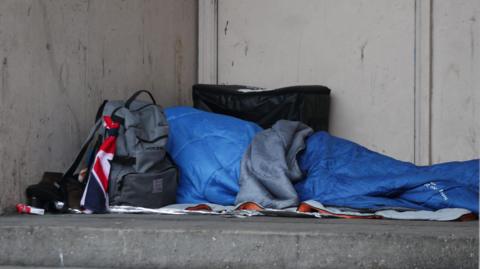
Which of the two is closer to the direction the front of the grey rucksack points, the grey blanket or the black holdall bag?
the grey blanket

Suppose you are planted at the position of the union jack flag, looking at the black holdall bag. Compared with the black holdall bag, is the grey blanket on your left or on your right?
right

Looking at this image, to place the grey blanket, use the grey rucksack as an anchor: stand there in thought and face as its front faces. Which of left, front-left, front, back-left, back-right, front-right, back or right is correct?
front-left

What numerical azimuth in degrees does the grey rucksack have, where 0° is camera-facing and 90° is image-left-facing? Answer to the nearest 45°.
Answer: approximately 315°

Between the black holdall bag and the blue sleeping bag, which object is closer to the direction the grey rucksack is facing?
the blue sleeping bag

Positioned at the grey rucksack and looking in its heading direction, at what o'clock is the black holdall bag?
The black holdall bag is roughly at 9 o'clock from the grey rucksack.

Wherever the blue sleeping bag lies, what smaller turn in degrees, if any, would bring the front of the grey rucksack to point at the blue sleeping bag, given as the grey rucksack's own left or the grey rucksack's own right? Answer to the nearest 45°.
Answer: approximately 45° to the grey rucksack's own left
